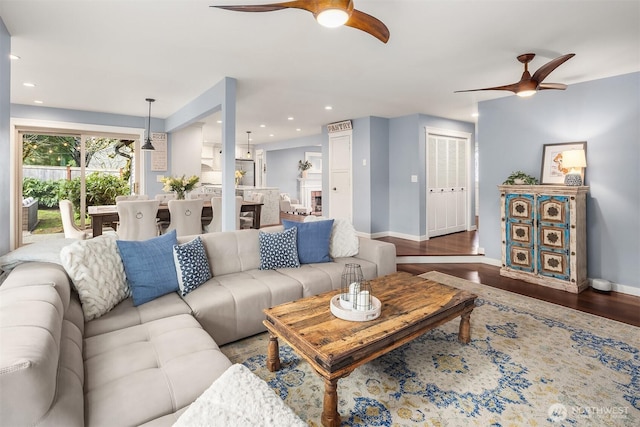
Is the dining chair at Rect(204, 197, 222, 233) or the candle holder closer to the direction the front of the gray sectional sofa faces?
the candle holder

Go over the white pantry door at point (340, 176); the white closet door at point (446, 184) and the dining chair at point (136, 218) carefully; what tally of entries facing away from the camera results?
1

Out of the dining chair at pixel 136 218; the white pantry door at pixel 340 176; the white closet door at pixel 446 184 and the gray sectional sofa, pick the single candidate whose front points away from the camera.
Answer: the dining chair

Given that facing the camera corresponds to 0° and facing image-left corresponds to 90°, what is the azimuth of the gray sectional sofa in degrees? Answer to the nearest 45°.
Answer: approximately 315°

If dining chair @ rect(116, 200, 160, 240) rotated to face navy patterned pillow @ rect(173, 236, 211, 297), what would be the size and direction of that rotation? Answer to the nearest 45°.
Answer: approximately 180°

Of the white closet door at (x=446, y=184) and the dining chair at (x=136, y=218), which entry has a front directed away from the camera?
the dining chair

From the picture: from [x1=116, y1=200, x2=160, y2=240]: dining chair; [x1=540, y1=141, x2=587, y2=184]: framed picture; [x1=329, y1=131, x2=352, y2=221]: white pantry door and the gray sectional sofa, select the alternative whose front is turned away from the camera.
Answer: the dining chair

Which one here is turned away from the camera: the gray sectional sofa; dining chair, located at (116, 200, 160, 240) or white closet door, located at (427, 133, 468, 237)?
the dining chair

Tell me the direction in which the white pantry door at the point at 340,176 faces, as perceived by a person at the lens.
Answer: facing the viewer and to the left of the viewer

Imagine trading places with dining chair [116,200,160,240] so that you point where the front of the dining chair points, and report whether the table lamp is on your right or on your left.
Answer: on your right

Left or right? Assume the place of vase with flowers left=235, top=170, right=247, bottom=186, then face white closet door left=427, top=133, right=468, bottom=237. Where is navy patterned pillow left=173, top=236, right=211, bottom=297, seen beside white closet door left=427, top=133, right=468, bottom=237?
right

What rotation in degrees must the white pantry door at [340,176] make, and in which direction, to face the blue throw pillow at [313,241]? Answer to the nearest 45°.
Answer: approximately 45° to its left

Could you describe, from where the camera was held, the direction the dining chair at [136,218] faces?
facing away from the viewer
